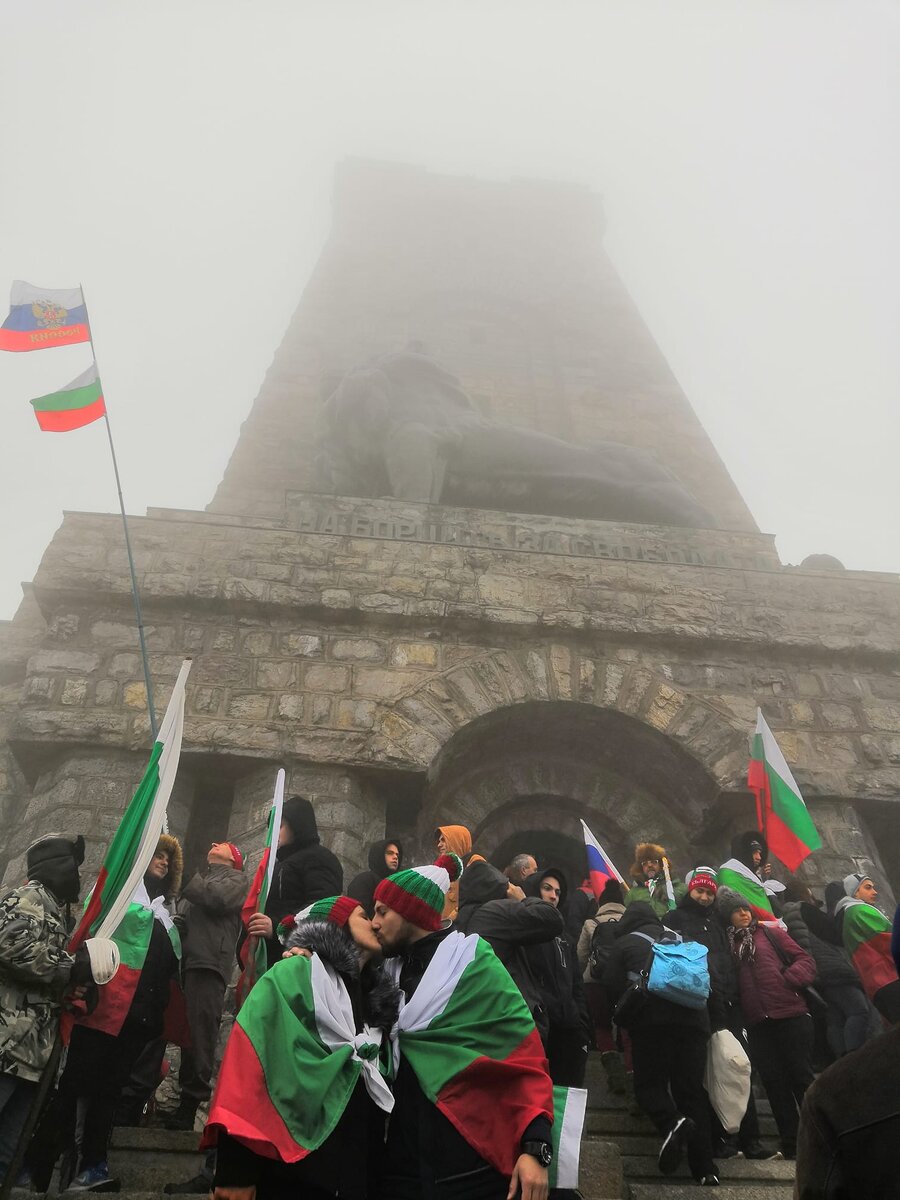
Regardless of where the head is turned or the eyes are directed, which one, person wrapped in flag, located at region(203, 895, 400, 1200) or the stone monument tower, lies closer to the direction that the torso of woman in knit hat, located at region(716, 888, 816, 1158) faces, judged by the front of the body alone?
the person wrapped in flag

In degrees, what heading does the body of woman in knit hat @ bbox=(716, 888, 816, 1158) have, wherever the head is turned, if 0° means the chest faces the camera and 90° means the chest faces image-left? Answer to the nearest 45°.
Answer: approximately 45°

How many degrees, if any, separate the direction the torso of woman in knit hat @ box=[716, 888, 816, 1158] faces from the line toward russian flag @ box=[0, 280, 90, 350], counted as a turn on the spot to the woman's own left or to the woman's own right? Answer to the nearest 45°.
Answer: approximately 45° to the woman's own right

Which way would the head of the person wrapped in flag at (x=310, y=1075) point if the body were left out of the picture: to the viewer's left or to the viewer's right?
to the viewer's right

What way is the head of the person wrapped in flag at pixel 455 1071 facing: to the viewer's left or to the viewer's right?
to the viewer's left
